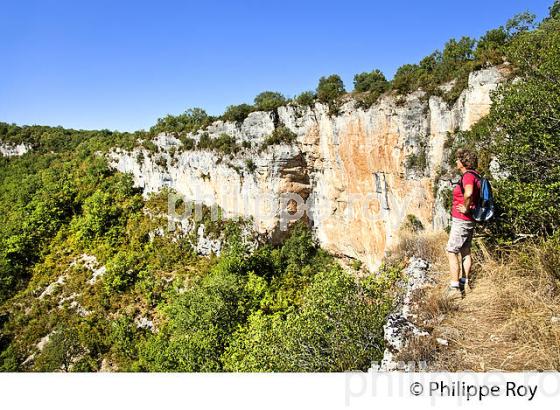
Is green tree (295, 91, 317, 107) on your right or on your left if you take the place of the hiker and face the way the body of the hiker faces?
on your right

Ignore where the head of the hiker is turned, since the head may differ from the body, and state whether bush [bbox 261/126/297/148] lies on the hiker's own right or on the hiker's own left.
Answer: on the hiker's own right

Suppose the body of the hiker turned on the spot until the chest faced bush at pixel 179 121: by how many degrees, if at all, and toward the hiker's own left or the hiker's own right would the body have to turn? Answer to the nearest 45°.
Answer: approximately 45° to the hiker's own right

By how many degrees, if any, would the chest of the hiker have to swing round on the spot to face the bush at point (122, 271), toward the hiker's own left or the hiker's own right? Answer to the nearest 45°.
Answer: approximately 45° to the hiker's own right

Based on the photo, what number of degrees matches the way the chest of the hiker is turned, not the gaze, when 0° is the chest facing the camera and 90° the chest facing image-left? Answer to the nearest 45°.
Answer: approximately 90°

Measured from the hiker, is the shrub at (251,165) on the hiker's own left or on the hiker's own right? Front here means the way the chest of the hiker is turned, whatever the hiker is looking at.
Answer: on the hiker's own right
